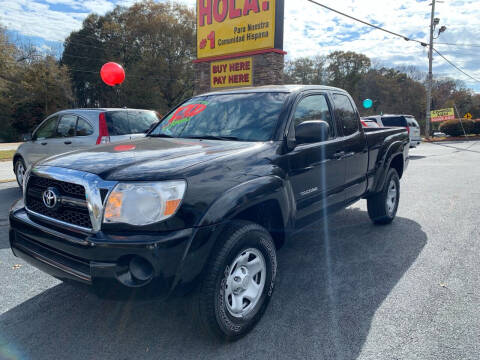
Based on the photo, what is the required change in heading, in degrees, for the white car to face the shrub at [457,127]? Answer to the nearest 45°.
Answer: approximately 45° to its right

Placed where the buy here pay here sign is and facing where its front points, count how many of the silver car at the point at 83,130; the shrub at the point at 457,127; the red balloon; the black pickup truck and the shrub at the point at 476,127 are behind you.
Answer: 2

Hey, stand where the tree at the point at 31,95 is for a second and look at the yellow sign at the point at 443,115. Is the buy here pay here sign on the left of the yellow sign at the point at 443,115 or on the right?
right

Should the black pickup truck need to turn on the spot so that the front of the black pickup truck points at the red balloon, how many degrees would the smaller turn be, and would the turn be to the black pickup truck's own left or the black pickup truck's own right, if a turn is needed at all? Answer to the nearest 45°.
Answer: approximately 135° to the black pickup truck's own right

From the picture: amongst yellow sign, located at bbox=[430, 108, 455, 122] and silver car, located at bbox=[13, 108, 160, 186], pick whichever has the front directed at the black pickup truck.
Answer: the yellow sign

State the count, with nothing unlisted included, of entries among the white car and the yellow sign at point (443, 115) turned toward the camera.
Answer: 1

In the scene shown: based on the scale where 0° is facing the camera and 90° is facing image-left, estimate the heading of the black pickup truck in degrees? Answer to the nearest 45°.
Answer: approximately 45°

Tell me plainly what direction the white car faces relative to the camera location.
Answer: facing away from the viewer and to the left of the viewer

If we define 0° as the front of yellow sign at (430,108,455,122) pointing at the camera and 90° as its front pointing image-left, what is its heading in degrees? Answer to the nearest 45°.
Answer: approximately 0°

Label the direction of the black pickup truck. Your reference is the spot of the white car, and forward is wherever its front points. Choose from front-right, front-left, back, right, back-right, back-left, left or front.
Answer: back-left
